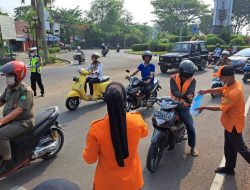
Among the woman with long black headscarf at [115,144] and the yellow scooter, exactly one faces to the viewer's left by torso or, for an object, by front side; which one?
the yellow scooter

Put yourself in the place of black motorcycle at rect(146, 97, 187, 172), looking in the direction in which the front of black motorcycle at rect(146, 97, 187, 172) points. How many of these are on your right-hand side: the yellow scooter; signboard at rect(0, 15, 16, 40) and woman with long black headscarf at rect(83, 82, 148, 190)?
2

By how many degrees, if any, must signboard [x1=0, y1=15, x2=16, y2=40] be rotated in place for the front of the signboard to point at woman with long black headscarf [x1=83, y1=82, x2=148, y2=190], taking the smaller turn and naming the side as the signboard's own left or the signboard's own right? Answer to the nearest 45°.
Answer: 0° — it already faces them

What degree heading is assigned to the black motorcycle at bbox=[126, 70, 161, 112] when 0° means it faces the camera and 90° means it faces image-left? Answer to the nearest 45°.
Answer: approximately 45°

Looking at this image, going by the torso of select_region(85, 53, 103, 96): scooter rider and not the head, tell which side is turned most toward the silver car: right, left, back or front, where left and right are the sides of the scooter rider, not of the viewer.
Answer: back

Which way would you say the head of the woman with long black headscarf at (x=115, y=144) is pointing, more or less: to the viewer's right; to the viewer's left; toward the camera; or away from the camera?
away from the camera

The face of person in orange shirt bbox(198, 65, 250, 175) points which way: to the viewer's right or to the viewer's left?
to the viewer's left

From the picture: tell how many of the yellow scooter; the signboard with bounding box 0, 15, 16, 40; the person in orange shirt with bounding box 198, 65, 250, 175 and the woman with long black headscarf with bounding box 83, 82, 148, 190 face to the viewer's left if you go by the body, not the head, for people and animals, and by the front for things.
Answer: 2

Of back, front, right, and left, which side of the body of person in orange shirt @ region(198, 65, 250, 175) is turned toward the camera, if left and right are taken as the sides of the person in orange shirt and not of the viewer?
left

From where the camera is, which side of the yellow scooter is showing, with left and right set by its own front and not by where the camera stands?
left
